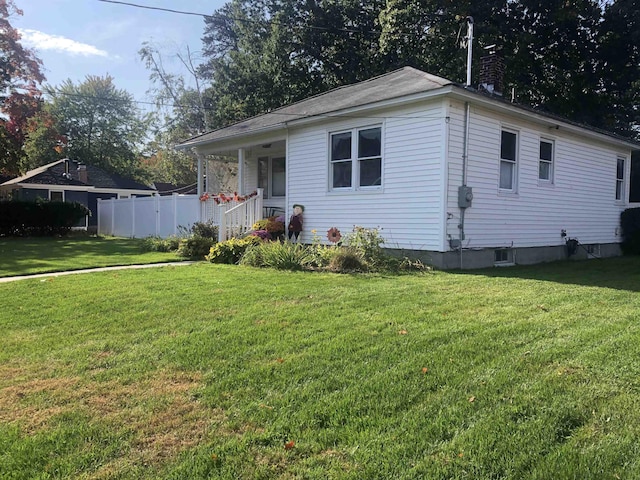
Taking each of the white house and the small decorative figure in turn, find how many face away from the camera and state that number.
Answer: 0

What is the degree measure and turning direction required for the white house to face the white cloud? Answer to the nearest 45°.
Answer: approximately 90° to its right

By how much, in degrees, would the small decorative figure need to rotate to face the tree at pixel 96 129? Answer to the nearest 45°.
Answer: approximately 90° to its right

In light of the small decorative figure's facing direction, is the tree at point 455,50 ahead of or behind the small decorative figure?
behind

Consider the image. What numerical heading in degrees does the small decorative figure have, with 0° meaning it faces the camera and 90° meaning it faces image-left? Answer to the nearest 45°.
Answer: approximately 45°

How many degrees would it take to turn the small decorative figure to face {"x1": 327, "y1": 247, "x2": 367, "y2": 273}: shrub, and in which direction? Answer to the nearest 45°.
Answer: approximately 45° to its left

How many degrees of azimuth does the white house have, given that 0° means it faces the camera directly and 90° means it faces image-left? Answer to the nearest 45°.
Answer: approximately 45°

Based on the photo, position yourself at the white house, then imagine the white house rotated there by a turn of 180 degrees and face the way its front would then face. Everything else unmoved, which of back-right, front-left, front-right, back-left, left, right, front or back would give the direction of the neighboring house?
left

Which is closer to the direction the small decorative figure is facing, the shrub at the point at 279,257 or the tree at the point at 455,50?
the shrub

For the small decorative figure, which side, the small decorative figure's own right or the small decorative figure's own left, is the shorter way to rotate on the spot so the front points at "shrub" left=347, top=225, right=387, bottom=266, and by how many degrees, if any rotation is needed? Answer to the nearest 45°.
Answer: approximately 90° to the small decorative figure's own left

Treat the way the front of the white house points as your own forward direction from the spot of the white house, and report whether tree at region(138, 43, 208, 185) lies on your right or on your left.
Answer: on your right

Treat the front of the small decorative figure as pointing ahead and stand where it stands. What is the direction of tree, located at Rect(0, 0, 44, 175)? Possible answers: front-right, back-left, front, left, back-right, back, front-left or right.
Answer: right
